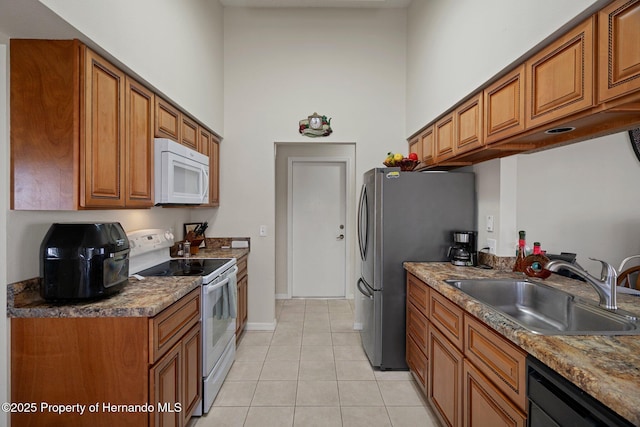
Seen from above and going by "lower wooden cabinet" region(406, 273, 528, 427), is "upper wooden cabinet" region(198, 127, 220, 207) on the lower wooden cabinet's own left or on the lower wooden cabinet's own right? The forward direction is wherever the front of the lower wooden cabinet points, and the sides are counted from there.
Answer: on the lower wooden cabinet's own right

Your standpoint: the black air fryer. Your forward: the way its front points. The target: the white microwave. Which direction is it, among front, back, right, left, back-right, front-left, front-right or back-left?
left

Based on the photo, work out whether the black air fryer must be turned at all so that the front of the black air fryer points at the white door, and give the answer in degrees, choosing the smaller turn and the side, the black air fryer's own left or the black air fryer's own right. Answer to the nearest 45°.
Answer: approximately 90° to the black air fryer's own left

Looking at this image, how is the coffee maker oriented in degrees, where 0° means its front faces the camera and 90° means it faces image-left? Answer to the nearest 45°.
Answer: approximately 45°

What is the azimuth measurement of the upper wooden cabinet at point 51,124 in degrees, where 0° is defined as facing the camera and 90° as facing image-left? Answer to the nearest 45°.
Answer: approximately 315°

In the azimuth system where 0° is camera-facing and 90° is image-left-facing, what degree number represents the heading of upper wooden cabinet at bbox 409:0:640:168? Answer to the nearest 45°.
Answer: approximately 45°

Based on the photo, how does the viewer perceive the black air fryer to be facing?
facing the viewer and to the right of the viewer

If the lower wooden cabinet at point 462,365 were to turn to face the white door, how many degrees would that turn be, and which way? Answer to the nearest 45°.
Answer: approximately 90° to its right

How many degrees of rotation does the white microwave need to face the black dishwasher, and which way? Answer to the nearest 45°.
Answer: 0° — it already faces it

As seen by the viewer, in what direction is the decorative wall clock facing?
toward the camera

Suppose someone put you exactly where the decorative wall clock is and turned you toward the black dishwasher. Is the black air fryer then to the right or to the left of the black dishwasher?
right

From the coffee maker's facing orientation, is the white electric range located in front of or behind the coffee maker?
in front

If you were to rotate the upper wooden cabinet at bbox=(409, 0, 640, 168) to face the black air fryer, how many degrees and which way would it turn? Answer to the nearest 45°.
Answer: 0° — it already faces it

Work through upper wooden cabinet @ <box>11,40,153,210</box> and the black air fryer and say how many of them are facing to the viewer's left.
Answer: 0

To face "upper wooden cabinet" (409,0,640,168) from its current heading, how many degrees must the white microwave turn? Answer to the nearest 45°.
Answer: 0° — it already faces it
